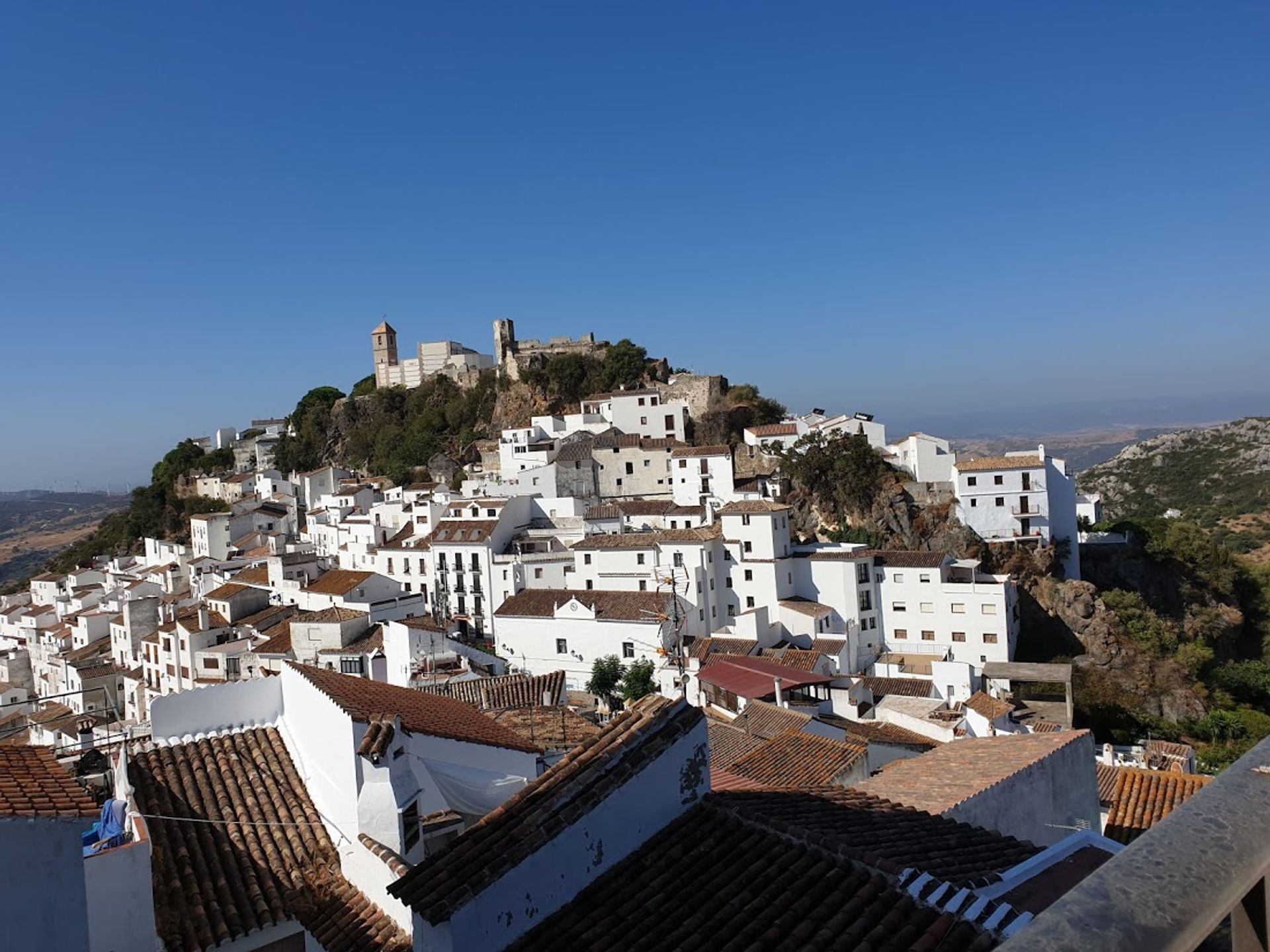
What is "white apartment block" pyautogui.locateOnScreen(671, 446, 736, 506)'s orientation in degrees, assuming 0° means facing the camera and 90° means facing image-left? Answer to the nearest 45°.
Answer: approximately 0°

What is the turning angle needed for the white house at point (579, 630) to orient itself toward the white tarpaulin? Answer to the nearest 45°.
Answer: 0° — it already faces it

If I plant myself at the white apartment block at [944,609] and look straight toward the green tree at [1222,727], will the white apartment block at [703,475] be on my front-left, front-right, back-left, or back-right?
back-left

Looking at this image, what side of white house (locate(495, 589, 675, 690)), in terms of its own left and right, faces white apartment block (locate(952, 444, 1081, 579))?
left

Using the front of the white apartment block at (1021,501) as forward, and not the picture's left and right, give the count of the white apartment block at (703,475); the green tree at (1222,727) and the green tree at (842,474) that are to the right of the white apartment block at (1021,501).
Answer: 2

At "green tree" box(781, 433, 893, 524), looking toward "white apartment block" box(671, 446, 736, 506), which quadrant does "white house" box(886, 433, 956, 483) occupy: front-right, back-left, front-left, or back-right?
back-right

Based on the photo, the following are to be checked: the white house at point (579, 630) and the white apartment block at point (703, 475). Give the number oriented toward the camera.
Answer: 2
